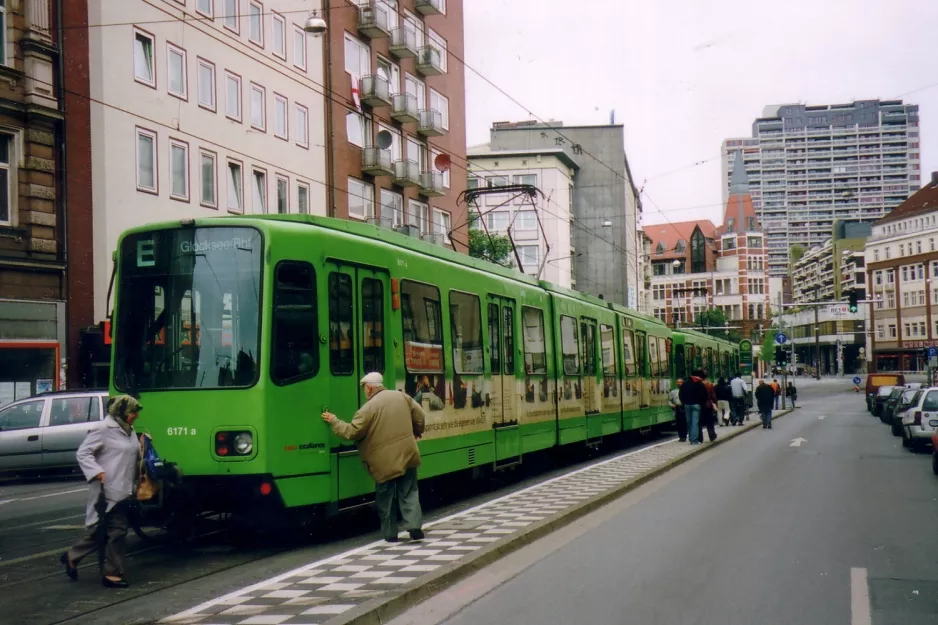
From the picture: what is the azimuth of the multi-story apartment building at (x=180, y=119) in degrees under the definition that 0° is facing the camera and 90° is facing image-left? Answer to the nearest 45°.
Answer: approximately 315°

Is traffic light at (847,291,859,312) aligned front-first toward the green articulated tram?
yes

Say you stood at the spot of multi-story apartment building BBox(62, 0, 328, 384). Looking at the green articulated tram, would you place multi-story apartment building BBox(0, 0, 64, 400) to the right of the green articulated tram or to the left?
right

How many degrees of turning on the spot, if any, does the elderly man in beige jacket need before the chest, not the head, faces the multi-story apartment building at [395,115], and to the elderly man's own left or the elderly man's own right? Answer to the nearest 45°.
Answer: approximately 45° to the elderly man's own right

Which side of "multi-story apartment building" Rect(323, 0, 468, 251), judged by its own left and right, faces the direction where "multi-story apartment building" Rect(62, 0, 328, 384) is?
right

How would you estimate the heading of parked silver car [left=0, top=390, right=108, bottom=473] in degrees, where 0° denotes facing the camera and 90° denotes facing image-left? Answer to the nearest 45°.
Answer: approximately 90°

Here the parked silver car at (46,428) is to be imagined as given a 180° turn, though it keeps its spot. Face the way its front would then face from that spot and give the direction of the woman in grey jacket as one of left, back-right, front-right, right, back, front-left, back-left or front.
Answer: right

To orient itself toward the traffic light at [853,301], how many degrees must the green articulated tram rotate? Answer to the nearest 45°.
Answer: approximately 180°

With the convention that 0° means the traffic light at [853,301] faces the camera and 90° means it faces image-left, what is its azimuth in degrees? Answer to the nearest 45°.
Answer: approximately 0°

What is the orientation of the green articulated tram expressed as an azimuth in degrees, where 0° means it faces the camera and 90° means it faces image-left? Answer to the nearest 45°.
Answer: approximately 45°
